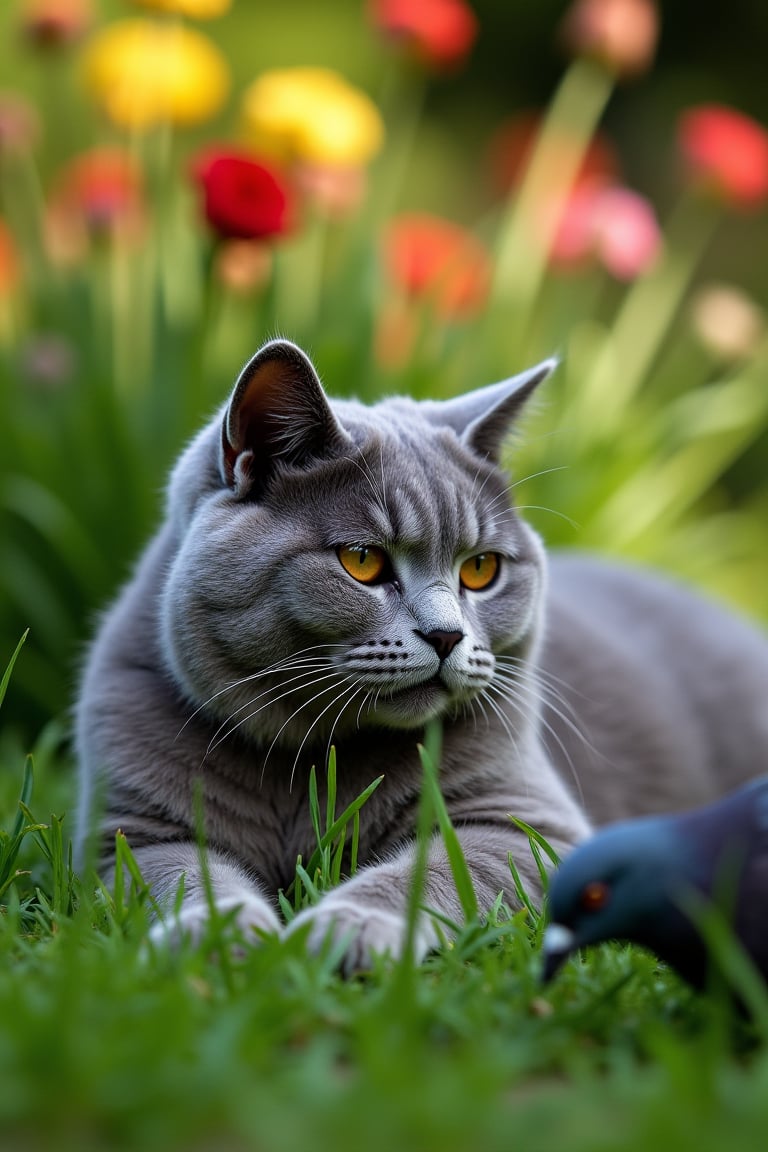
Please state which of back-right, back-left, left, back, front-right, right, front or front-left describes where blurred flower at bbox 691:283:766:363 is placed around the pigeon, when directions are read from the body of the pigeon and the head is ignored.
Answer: right

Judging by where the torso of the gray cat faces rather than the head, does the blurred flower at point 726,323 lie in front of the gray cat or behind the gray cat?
behind

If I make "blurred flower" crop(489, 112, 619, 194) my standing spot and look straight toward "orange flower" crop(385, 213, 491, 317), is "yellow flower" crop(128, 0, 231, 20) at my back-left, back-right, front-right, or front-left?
front-right

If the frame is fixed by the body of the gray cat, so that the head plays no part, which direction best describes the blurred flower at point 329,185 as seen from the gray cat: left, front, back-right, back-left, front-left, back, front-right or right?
back-right

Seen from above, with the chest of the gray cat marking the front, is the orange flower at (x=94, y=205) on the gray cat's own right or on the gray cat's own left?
on the gray cat's own right

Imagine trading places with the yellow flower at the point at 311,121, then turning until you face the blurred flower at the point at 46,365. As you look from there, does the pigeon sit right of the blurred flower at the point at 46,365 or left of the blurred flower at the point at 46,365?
left

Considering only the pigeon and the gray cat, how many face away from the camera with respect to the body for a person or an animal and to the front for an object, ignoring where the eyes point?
0

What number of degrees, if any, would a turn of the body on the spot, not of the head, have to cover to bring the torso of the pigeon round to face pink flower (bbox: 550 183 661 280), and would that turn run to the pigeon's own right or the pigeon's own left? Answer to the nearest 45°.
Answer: approximately 90° to the pigeon's own right

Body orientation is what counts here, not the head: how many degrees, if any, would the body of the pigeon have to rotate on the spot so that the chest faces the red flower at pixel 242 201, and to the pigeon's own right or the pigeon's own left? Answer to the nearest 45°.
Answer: approximately 45° to the pigeon's own right

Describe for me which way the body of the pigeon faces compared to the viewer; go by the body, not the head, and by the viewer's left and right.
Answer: facing to the left of the viewer

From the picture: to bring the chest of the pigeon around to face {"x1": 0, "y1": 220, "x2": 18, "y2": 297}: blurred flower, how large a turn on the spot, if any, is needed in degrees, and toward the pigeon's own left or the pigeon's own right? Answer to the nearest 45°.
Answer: approximately 45° to the pigeon's own right

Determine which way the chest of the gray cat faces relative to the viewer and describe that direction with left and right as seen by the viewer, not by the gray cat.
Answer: facing the viewer and to the left of the viewer
